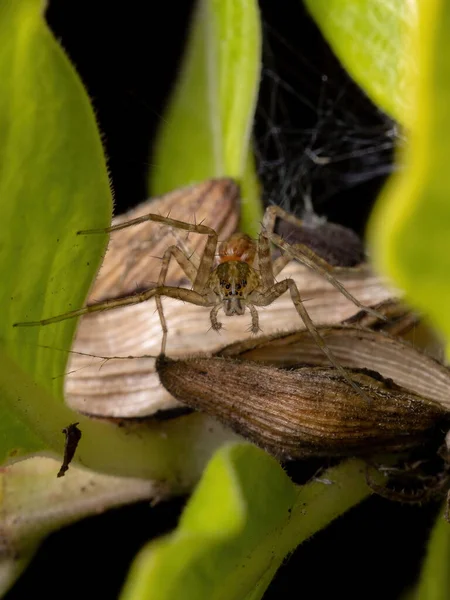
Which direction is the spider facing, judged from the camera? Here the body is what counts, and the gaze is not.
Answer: toward the camera

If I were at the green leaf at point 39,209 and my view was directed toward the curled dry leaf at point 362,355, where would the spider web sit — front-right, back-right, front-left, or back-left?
front-left

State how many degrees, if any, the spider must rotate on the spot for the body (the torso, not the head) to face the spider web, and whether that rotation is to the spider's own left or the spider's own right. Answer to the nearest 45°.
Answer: approximately 180°
